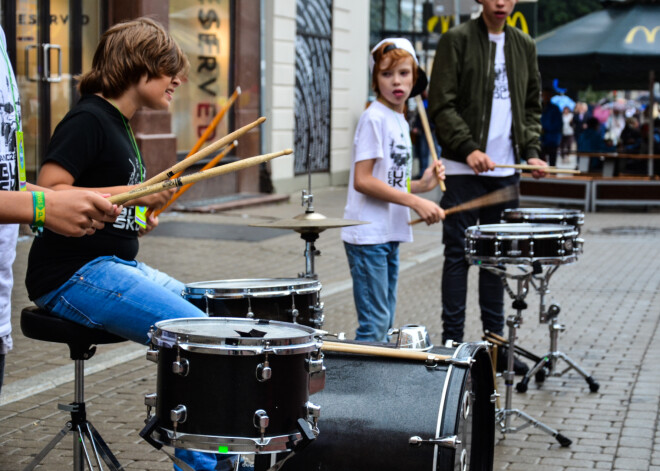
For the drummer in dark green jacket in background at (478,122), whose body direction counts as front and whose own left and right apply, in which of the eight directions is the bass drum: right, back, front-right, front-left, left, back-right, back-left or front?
front-right

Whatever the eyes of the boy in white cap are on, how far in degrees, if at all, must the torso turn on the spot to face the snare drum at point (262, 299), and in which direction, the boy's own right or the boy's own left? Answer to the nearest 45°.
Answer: approximately 45° to the boy's own right

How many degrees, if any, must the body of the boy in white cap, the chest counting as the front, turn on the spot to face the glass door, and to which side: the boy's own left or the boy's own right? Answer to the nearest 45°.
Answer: approximately 180°

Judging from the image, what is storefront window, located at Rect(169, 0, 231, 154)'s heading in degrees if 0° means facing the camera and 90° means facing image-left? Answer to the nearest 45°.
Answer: approximately 0°

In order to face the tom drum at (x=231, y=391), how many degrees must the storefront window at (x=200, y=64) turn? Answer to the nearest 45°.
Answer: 0° — it already faces it

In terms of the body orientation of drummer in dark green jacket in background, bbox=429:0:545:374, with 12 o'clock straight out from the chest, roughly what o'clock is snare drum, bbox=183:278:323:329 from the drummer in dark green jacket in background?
The snare drum is roughly at 2 o'clock from the drummer in dark green jacket in background.

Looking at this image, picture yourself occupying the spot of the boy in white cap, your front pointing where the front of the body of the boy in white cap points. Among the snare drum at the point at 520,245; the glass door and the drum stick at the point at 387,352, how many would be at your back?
1

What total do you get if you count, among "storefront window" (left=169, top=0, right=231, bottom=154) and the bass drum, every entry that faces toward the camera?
1

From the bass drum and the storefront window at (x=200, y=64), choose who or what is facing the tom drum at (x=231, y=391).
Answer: the storefront window

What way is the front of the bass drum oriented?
to the viewer's right

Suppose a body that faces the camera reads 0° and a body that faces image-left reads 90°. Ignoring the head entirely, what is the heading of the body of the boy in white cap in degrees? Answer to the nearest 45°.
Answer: approximately 315°

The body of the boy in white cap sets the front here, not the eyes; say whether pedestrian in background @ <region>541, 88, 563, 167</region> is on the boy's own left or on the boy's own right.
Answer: on the boy's own left

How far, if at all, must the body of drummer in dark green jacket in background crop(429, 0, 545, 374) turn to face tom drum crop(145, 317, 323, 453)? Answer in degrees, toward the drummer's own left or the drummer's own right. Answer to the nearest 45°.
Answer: approximately 45° to the drummer's own right

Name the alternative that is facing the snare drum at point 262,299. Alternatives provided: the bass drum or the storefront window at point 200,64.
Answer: the storefront window

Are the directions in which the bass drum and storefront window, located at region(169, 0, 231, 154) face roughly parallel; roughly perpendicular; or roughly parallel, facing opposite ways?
roughly perpendicular
